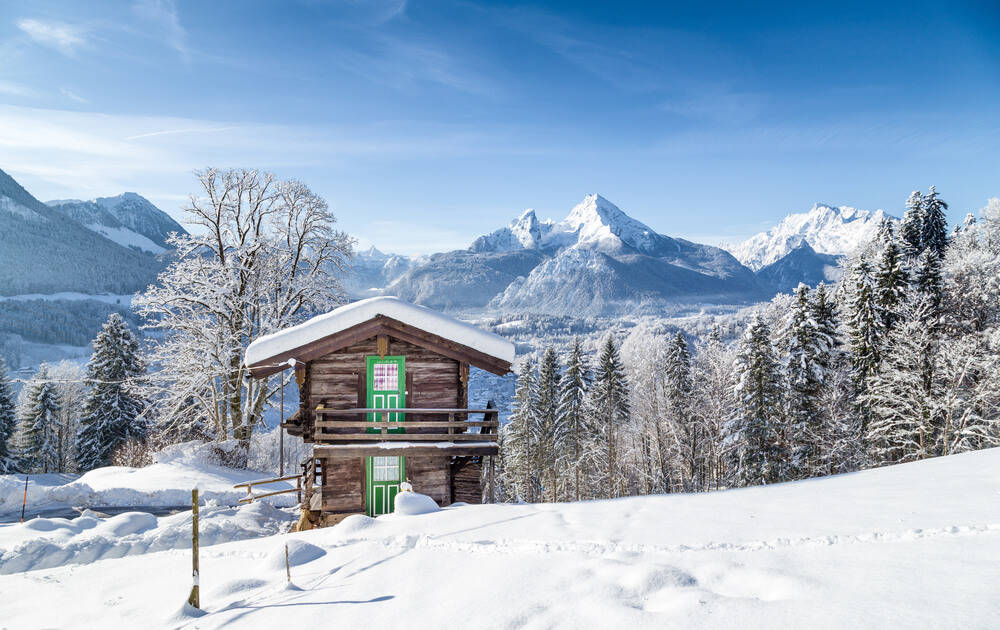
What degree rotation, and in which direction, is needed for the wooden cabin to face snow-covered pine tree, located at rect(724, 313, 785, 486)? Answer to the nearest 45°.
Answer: approximately 135° to its left

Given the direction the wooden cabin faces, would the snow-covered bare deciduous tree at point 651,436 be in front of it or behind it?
behind

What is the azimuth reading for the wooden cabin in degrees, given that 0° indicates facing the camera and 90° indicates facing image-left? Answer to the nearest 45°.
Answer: approximately 0°

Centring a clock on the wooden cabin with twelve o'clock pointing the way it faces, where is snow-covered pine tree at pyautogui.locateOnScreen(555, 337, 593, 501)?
The snow-covered pine tree is roughly at 7 o'clock from the wooden cabin.

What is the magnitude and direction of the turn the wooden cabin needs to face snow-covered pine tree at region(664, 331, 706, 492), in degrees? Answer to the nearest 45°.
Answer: approximately 135° to its left

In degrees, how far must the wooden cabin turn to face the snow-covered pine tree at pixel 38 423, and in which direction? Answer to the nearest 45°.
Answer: approximately 135° to its right

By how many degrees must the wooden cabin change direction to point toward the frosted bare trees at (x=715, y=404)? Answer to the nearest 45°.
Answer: approximately 135° to its left
